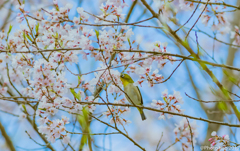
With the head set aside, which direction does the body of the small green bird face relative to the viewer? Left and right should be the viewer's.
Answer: facing the viewer and to the left of the viewer
